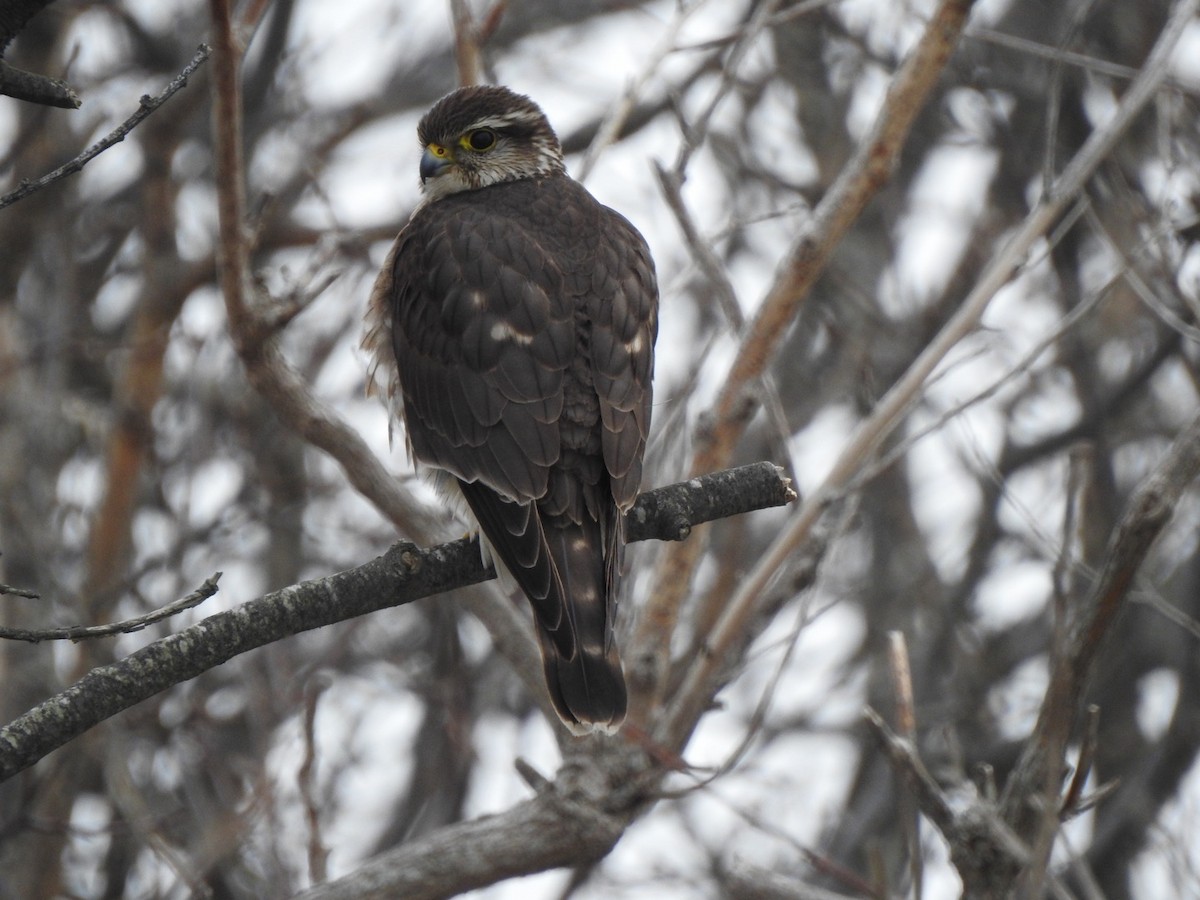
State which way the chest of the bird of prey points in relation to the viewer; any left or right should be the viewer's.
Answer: facing away from the viewer and to the left of the viewer

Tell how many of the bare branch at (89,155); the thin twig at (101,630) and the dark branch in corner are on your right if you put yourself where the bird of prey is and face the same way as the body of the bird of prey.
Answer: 0

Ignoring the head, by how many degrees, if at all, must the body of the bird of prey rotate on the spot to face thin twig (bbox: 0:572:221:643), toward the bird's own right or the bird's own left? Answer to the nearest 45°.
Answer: approximately 90° to the bird's own left

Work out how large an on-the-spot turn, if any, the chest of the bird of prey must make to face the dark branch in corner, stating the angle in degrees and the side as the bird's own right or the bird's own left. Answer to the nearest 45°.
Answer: approximately 45° to the bird's own left

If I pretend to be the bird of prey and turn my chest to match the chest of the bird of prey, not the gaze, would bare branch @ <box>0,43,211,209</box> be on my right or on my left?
on my left
